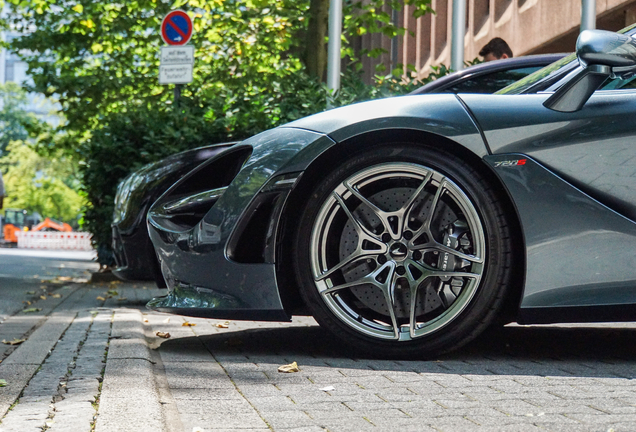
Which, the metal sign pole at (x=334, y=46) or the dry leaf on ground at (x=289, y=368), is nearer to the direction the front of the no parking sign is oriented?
the dry leaf on ground

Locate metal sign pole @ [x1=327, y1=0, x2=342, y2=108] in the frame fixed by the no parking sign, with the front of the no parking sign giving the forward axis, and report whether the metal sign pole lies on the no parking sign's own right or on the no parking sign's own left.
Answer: on the no parking sign's own left

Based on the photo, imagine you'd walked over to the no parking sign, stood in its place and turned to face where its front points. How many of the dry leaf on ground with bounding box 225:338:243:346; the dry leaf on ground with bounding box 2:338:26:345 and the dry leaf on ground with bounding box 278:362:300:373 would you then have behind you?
0

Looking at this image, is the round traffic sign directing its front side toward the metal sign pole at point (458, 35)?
no

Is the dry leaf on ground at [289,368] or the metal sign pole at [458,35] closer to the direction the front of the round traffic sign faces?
the dry leaf on ground

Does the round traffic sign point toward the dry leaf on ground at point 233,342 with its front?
yes

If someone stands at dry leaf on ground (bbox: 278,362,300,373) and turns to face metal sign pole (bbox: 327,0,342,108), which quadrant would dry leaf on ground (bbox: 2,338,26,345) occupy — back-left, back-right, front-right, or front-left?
front-left

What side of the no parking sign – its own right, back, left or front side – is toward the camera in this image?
front

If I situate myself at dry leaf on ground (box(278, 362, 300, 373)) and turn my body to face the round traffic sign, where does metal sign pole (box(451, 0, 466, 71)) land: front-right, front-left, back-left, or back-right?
front-right

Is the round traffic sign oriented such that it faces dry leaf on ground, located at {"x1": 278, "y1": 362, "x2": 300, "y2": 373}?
yes

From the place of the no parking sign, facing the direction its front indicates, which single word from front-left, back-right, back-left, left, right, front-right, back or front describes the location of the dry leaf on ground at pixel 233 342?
front

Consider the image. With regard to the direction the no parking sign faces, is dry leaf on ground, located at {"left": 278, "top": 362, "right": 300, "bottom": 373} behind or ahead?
ahead
